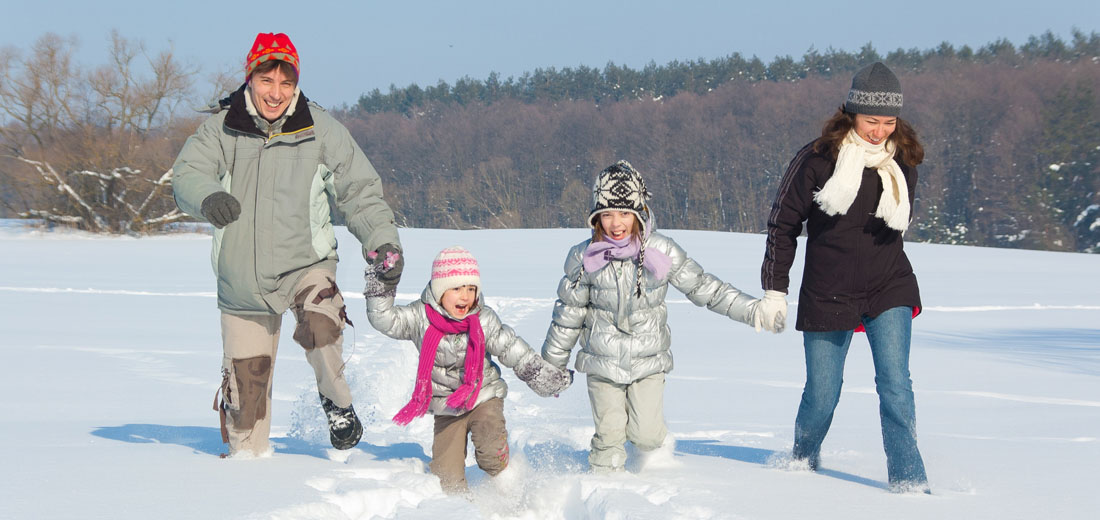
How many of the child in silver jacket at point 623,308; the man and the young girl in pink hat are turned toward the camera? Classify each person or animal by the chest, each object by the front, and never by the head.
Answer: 3

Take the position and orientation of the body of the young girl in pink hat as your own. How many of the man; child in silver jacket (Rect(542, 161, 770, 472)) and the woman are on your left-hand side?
2

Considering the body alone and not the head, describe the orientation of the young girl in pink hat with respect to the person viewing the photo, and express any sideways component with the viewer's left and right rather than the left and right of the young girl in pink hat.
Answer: facing the viewer

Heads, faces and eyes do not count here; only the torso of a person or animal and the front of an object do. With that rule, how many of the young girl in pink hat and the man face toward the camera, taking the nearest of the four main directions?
2

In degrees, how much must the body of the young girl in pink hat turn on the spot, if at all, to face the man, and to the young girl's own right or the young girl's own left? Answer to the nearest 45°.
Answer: approximately 90° to the young girl's own right

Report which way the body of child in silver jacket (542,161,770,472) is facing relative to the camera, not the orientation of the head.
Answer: toward the camera

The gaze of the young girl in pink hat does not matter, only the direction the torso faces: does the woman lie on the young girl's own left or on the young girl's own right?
on the young girl's own left

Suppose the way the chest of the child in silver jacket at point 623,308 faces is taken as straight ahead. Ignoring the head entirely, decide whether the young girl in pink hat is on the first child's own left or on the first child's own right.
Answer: on the first child's own right

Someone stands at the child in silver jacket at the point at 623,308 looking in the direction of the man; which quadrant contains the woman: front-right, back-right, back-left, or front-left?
back-left

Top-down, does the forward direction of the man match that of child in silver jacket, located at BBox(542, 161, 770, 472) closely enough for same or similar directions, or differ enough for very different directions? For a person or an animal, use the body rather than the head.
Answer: same or similar directions

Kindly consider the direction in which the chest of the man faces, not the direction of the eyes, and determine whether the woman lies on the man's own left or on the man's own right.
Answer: on the man's own left

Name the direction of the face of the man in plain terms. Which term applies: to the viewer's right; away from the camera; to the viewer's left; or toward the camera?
toward the camera
